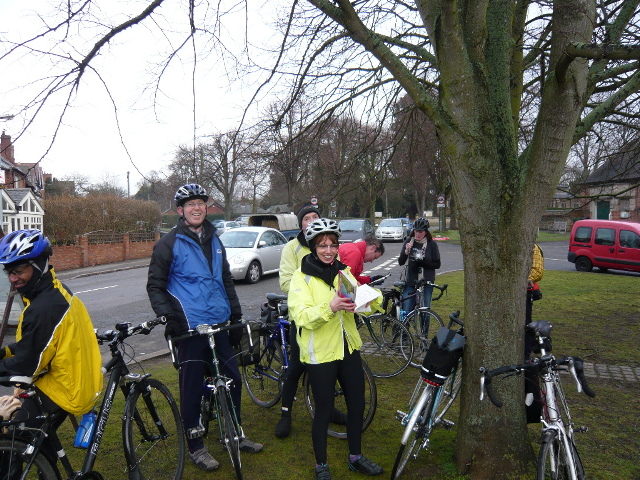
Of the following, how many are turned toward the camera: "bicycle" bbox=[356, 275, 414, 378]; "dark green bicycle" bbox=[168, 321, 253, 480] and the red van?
1

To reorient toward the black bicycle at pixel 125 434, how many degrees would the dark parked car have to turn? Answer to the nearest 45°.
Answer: approximately 45° to its left

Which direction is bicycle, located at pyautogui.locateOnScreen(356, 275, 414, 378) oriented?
to the viewer's right

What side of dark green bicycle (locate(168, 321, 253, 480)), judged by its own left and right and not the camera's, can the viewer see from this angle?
front

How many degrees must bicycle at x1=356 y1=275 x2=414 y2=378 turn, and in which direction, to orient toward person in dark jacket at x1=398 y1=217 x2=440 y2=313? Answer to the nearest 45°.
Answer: approximately 90° to its left

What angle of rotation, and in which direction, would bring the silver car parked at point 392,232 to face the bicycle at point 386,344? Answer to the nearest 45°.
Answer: approximately 45° to its left

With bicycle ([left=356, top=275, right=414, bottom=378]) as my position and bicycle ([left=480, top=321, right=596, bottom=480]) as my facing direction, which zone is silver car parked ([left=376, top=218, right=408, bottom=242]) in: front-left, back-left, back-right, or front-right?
back-left

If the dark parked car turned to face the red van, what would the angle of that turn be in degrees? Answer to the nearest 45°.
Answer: approximately 90° to its left

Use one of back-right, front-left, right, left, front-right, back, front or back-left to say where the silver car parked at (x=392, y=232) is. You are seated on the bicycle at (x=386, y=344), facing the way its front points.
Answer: left

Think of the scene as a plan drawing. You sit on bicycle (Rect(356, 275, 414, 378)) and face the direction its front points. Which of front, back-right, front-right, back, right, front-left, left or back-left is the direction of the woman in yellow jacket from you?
right

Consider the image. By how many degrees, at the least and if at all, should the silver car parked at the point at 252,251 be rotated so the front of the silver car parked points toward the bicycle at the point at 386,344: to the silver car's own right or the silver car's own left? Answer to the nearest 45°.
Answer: approximately 45° to the silver car's own left
